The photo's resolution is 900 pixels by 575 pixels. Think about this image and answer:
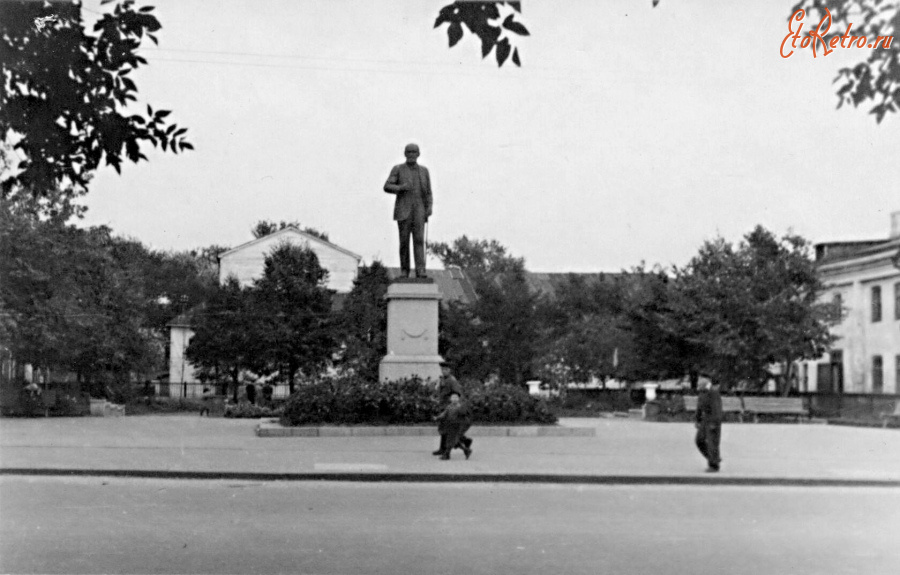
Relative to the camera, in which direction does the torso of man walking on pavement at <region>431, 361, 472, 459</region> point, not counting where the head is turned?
to the viewer's left

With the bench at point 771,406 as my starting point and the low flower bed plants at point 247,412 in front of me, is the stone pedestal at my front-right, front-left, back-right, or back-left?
front-left

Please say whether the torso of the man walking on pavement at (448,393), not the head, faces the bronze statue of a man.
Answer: no

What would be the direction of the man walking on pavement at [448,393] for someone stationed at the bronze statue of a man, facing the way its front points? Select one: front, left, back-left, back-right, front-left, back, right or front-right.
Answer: front

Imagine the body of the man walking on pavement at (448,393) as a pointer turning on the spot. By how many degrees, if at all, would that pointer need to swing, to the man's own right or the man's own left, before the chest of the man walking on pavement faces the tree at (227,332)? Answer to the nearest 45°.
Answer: approximately 90° to the man's own right

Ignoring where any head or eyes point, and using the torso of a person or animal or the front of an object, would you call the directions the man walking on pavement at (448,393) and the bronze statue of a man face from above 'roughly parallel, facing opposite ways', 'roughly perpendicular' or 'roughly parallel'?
roughly perpendicular

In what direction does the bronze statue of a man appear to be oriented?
toward the camera

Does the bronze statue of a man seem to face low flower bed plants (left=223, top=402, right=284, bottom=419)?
no

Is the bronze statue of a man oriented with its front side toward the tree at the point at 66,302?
no
